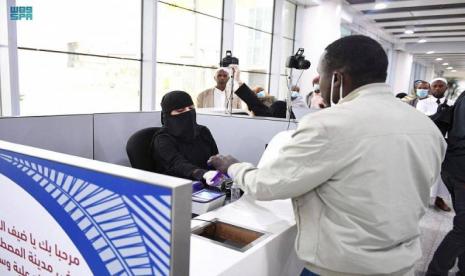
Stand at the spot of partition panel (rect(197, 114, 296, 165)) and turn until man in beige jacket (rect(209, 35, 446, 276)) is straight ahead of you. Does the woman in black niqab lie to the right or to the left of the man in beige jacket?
right

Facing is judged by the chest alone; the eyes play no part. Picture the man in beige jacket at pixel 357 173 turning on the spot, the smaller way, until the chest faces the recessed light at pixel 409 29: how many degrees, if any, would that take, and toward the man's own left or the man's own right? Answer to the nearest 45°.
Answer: approximately 45° to the man's own right

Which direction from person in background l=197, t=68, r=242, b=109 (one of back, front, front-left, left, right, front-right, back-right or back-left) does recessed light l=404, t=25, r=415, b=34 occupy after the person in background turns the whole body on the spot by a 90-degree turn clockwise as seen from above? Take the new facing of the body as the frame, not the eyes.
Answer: back-right

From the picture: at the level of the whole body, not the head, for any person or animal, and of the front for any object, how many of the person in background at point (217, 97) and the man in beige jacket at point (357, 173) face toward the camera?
1

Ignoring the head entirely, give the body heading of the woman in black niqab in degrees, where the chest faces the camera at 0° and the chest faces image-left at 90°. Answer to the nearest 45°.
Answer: approximately 315°

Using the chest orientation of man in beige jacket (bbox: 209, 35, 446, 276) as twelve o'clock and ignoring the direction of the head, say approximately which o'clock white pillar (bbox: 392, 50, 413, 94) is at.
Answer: The white pillar is roughly at 2 o'clock from the man in beige jacket.

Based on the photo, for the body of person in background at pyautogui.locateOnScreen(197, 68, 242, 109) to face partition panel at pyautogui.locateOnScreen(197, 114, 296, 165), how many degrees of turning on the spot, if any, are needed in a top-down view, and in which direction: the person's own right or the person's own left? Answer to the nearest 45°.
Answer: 0° — they already face it

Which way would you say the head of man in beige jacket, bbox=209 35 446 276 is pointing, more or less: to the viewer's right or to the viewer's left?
to the viewer's left

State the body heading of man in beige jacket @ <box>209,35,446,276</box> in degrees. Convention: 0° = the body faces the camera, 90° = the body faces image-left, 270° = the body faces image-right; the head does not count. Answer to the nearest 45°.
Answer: approximately 135°
